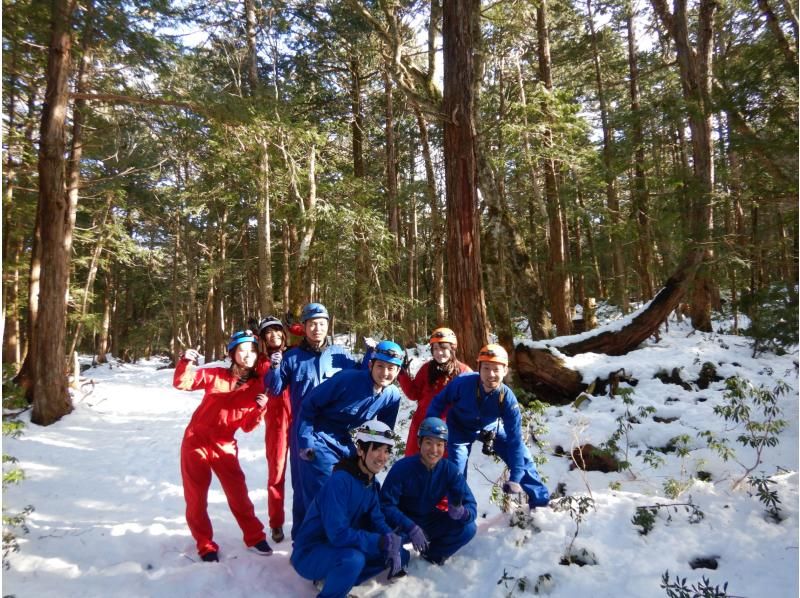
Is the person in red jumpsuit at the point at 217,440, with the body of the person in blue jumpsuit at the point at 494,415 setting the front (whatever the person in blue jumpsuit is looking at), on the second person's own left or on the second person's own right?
on the second person's own right

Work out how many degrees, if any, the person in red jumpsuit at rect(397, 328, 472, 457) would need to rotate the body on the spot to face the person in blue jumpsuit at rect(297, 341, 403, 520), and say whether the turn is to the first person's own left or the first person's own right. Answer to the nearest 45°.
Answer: approximately 45° to the first person's own right

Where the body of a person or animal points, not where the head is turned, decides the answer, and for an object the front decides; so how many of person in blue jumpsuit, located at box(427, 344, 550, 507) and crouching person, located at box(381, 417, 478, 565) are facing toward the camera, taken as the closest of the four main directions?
2

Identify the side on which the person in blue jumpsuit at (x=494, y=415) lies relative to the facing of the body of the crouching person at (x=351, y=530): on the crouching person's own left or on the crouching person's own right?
on the crouching person's own left

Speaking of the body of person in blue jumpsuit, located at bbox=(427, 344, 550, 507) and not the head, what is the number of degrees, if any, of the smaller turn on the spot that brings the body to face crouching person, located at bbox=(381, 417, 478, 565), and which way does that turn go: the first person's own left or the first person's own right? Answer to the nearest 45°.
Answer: approximately 45° to the first person's own right
